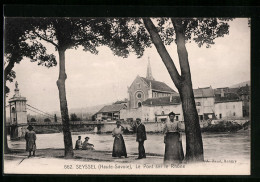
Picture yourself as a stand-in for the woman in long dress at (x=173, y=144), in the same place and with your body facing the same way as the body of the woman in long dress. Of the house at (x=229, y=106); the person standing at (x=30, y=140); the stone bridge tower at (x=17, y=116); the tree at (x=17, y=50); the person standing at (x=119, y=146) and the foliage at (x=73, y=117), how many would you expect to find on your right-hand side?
5

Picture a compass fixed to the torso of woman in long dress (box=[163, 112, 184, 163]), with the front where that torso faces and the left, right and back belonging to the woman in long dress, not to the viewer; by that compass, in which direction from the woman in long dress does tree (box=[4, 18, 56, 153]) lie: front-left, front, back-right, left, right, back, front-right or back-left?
right

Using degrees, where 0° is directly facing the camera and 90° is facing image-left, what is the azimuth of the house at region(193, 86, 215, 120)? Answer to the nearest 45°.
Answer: approximately 0°

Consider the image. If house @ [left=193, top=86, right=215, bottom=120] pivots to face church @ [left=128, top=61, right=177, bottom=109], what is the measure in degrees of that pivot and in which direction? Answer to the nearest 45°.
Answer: approximately 90° to its right

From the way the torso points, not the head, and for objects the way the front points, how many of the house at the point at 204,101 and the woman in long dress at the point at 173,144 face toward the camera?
2

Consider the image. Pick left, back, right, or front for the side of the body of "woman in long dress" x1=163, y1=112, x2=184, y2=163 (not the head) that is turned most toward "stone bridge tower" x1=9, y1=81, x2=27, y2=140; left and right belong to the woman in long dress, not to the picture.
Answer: right
